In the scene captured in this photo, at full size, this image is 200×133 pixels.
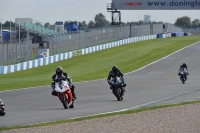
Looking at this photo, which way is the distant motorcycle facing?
toward the camera

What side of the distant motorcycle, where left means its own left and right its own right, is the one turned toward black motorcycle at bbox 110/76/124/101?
front
